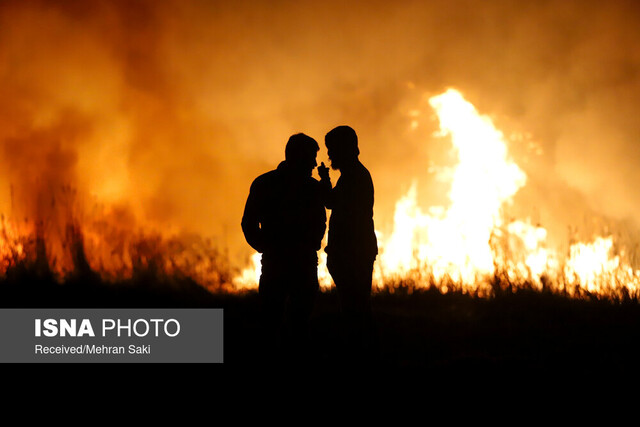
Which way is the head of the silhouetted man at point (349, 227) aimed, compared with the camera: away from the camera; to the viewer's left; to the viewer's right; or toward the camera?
to the viewer's left

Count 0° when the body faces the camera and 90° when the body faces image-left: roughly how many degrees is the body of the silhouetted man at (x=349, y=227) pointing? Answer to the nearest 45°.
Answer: approximately 90°
